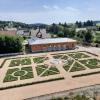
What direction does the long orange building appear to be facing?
toward the camera

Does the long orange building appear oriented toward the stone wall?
yes
